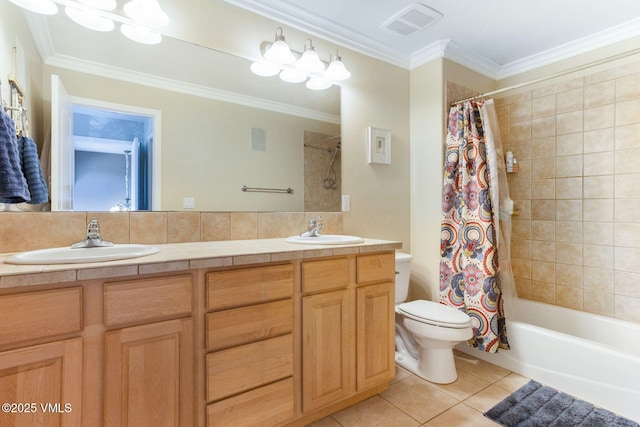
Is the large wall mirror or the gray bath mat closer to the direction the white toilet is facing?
the gray bath mat

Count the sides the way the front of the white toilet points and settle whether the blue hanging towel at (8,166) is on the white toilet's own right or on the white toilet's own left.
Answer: on the white toilet's own right

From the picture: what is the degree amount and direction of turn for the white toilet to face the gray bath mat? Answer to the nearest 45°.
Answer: approximately 45° to its left

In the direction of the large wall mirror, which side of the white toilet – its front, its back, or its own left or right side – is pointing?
right
